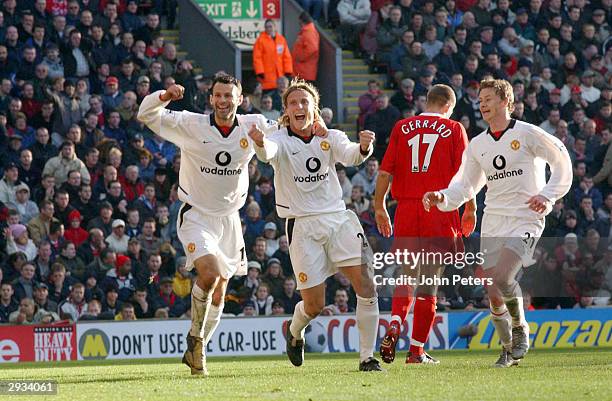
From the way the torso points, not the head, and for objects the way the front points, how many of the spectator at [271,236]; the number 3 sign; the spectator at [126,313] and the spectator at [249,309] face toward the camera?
4

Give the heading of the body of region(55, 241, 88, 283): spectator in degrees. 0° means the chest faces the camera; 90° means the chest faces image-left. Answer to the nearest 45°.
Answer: approximately 315°

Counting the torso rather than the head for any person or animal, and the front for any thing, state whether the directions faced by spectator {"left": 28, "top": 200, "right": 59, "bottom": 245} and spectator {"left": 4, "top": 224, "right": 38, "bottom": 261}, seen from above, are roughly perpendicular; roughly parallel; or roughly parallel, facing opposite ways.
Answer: roughly parallel

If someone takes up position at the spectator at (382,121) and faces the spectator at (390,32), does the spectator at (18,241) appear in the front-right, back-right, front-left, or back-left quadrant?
back-left

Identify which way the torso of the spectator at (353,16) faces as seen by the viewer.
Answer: toward the camera

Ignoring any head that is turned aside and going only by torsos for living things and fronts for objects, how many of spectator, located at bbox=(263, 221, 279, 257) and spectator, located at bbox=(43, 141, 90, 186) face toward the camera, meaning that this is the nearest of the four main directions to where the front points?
2

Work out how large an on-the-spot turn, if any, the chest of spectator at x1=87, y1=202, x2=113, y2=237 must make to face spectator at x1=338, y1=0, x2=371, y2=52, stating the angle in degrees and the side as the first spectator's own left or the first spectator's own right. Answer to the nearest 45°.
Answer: approximately 90° to the first spectator's own left

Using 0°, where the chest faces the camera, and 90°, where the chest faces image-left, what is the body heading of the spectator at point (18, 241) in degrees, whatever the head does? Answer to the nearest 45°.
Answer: approximately 315°

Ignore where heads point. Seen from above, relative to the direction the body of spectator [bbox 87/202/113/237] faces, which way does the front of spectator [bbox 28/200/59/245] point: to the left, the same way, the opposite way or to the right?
the same way

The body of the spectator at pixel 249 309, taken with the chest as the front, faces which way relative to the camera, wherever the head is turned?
toward the camera

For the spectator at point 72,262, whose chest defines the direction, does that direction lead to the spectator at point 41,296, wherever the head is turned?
no

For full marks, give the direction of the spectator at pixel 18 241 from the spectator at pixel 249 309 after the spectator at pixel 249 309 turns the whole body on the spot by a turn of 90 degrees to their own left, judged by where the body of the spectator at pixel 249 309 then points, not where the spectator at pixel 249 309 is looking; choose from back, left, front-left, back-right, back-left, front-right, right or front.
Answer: back

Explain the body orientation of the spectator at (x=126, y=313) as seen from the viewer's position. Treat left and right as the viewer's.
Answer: facing the viewer

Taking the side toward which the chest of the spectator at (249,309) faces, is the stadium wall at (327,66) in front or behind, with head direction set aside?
behind
